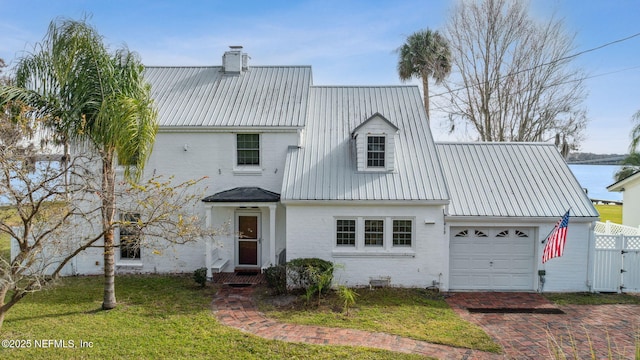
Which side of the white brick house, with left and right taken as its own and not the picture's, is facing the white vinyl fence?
left

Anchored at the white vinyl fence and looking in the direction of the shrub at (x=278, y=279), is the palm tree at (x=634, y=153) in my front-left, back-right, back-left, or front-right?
back-right

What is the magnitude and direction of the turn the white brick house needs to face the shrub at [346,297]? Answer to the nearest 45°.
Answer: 0° — it already faces it

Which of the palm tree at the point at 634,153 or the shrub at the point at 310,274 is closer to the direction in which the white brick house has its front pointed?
the shrub

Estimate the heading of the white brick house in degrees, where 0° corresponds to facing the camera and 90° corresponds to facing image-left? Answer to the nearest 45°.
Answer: approximately 0°

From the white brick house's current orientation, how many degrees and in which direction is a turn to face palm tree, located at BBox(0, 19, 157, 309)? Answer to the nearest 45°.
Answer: approximately 45° to its right
